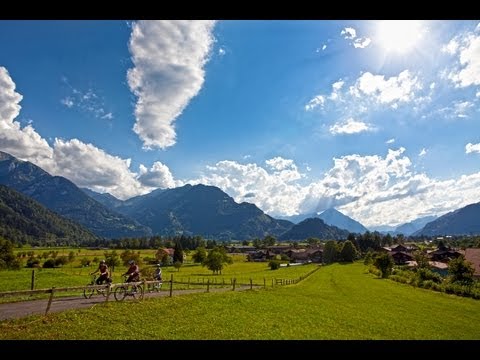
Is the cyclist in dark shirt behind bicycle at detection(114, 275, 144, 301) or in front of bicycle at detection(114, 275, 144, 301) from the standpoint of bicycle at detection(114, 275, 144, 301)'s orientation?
in front

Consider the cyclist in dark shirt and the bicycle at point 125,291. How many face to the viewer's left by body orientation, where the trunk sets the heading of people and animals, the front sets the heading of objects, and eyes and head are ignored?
2

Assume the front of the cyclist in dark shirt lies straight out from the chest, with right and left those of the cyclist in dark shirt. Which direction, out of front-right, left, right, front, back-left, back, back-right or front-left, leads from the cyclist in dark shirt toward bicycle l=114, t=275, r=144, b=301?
back

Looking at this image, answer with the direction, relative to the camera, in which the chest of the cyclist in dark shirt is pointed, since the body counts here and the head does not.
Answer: to the viewer's left

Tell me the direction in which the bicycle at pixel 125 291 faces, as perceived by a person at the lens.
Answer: facing to the left of the viewer
